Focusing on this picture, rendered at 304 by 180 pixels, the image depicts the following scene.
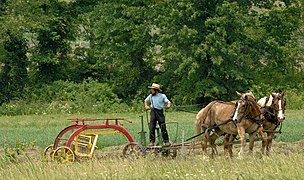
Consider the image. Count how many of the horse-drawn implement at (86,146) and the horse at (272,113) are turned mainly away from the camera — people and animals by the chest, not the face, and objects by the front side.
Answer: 0

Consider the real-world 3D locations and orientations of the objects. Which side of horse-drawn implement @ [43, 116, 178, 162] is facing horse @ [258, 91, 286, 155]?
front

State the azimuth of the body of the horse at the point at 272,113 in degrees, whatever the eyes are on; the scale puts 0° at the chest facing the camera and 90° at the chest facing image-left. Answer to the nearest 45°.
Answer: approximately 315°

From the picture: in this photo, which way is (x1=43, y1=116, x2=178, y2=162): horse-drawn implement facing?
to the viewer's right
